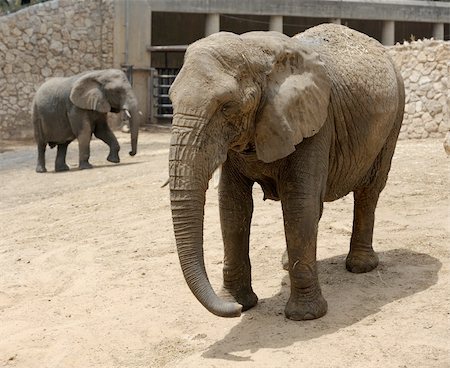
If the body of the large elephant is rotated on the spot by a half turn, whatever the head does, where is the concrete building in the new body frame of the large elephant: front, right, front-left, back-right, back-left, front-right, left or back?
front-left

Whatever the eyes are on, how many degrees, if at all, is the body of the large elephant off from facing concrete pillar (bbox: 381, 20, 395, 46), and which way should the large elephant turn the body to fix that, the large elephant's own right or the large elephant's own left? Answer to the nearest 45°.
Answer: approximately 135° to the large elephant's own right

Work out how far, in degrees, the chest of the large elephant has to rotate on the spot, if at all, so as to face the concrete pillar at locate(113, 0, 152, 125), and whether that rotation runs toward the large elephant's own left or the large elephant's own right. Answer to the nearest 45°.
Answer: approximately 135° to the large elephant's own right

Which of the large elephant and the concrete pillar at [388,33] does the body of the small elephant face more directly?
the concrete pillar

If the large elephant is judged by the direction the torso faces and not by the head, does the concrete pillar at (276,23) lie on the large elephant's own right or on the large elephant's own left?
on the large elephant's own right

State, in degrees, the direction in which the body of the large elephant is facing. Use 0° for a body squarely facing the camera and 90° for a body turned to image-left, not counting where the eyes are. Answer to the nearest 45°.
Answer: approximately 45°

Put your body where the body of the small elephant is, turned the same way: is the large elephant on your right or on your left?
on your right

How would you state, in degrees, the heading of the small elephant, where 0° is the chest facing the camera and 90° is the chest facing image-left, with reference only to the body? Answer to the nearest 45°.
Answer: approximately 270°

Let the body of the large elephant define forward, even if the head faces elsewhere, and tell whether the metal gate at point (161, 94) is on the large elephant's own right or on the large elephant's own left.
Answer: on the large elephant's own right

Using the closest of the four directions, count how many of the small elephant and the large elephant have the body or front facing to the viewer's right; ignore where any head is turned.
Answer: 1

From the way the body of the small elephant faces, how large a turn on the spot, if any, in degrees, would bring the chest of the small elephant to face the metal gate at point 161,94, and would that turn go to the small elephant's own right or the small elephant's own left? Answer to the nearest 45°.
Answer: approximately 90° to the small elephant's own left

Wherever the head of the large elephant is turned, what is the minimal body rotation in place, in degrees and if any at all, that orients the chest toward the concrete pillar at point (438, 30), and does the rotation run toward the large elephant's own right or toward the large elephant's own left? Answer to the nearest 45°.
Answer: approximately 135° to the large elephant's own right
